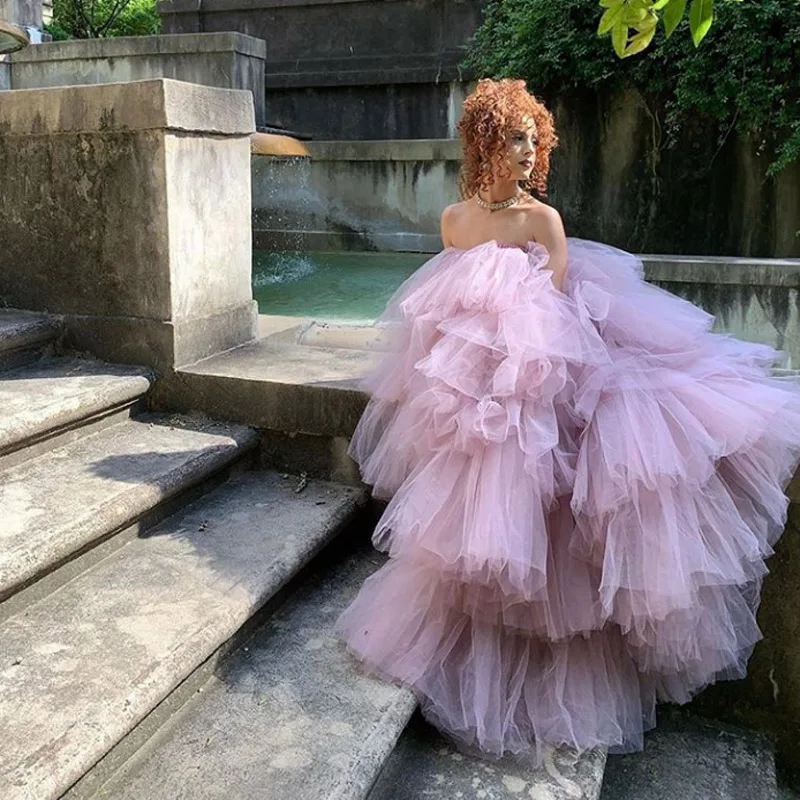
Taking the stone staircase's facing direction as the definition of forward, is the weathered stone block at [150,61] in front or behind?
behind

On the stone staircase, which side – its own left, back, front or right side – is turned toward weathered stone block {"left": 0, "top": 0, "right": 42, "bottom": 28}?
back

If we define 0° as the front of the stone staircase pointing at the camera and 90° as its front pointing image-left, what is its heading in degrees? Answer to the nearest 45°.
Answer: approximately 315°
